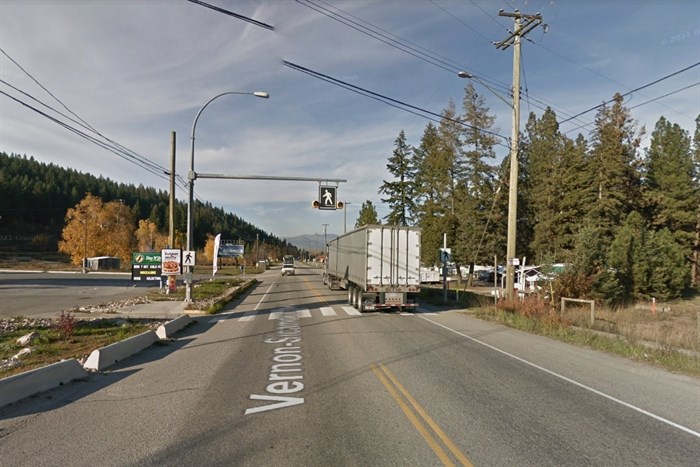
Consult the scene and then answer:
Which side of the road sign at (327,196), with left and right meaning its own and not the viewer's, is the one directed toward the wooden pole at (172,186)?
right

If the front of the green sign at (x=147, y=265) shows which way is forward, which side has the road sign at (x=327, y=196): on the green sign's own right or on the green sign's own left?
on the green sign's own left

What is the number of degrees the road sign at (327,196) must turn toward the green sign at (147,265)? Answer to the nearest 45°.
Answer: approximately 90° to its right

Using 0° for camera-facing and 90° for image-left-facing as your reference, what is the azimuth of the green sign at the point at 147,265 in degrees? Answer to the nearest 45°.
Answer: approximately 0°

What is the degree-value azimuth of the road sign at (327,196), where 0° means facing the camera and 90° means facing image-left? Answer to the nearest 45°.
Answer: approximately 0°
